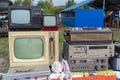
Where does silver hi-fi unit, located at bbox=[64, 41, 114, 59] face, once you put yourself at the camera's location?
facing the viewer

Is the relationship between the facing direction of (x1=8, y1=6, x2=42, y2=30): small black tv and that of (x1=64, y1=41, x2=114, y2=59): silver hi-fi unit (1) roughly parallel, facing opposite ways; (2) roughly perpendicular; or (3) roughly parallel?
roughly parallel

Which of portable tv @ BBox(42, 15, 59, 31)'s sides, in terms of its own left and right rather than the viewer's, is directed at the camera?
front

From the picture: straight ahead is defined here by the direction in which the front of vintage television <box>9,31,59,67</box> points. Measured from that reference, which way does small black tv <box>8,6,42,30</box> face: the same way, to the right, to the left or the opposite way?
the same way

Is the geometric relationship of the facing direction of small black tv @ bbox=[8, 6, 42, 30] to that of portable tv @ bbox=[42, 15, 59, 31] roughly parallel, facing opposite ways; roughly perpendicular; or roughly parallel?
roughly parallel

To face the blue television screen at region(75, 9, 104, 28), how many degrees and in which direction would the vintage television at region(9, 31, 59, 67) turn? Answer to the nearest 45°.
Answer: approximately 135° to its left

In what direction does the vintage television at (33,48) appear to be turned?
toward the camera

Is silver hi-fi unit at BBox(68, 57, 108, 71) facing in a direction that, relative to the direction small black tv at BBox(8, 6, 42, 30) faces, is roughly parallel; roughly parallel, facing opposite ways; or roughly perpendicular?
roughly parallel
